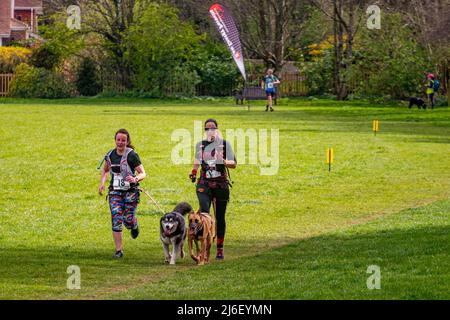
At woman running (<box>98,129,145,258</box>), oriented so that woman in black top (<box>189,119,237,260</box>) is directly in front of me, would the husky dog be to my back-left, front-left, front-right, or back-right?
front-right

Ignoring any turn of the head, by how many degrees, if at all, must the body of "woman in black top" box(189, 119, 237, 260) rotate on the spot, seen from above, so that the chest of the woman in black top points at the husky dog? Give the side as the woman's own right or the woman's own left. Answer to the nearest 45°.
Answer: approximately 45° to the woman's own right

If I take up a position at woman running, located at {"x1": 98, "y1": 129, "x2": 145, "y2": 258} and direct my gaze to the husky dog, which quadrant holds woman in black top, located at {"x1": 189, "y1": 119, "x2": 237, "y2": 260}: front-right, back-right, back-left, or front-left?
front-left

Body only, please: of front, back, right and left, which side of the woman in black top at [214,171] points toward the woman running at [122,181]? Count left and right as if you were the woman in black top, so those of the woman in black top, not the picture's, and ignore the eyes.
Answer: right

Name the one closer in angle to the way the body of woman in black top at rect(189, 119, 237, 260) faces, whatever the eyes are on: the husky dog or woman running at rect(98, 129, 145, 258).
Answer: the husky dog

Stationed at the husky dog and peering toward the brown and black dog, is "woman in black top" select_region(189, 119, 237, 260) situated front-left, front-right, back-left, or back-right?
front-left

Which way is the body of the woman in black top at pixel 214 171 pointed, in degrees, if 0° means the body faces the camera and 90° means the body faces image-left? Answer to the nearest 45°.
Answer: approximately 0°

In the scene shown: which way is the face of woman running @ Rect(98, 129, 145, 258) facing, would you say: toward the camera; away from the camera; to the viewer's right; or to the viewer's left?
toward the camera

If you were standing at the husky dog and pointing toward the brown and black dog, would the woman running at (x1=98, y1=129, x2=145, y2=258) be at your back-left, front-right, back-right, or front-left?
back-left
